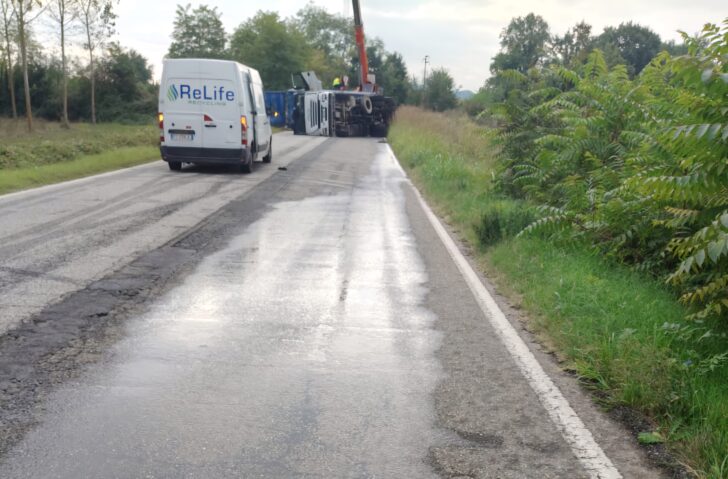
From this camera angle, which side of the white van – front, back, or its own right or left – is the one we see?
back

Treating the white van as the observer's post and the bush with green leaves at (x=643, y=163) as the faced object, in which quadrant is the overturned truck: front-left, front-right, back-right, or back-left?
back-left

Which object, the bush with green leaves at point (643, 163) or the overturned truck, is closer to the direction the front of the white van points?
the overturned truck

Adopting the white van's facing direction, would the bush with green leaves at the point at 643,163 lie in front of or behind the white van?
behind

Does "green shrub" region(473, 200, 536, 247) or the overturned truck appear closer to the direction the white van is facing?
the overturned truck

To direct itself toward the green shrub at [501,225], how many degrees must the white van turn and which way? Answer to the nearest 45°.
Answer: approximately 135° to its right

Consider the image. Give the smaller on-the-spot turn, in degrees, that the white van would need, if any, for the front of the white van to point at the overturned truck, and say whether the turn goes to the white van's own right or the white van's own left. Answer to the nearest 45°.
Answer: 0° — it already faces it

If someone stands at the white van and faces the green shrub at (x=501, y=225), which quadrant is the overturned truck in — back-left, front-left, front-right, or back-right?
back-left

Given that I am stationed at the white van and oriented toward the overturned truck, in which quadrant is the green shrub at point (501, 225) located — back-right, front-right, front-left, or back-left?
back-right
